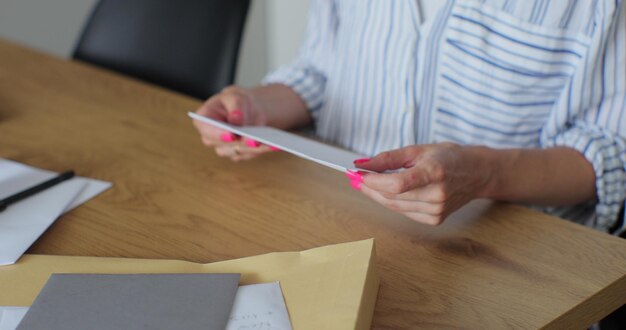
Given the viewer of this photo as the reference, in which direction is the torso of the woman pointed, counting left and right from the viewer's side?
facing the viewer and to the left of the viewer

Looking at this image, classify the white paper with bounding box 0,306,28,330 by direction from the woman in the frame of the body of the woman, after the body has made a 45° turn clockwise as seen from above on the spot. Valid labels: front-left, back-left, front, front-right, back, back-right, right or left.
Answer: front-left

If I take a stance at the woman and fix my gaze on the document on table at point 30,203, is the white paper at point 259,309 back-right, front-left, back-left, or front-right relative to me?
front-left

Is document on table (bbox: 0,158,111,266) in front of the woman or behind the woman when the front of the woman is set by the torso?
in front
